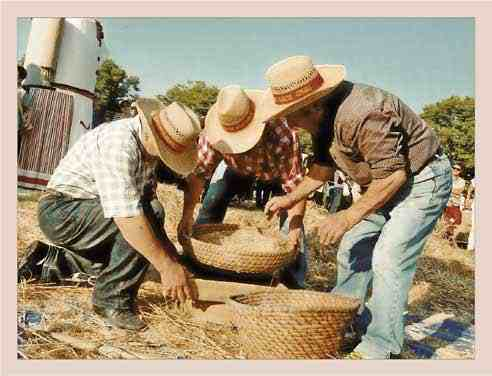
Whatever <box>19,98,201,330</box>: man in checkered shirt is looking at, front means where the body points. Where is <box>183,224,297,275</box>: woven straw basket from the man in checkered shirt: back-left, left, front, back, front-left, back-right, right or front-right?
front

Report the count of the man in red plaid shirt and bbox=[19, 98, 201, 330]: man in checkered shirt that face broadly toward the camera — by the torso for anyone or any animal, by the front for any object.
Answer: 1

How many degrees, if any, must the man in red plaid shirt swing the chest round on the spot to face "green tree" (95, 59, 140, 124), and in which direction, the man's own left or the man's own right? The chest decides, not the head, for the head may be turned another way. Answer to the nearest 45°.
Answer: approximately 180°

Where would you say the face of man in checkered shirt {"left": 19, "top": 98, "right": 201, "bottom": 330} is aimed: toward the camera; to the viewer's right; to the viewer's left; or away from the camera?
to the viewer's right

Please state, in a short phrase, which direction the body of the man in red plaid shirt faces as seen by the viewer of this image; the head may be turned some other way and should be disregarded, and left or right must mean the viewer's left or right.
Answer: facing the viewer

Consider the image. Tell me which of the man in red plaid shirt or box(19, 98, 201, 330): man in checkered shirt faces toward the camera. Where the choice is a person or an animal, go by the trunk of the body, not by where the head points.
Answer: the man in red plaid shirt

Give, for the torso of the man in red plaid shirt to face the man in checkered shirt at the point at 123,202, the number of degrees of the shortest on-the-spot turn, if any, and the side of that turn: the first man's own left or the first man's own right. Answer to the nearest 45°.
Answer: approximately 45° to the first man's own right

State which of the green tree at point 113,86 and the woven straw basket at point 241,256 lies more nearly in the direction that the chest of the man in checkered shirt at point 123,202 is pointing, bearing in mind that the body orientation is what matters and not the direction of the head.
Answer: the woven straw basket

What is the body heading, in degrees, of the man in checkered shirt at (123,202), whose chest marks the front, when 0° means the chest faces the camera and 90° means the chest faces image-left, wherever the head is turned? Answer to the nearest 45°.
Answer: approximately 270°

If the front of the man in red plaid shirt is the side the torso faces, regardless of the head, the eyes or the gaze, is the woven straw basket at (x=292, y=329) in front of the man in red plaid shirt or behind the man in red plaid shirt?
in front

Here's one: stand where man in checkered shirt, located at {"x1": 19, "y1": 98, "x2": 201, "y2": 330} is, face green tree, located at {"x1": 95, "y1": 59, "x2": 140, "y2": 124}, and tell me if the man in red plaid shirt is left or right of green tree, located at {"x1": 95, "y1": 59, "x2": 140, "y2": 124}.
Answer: right

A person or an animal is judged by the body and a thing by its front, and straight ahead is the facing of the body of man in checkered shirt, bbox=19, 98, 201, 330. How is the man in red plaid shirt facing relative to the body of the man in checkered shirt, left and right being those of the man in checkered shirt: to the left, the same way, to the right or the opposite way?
to the right

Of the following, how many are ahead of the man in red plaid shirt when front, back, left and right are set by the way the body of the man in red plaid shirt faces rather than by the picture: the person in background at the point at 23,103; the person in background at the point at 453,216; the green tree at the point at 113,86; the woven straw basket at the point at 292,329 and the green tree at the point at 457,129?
1

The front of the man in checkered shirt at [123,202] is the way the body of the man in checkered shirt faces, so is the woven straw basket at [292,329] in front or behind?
in front
